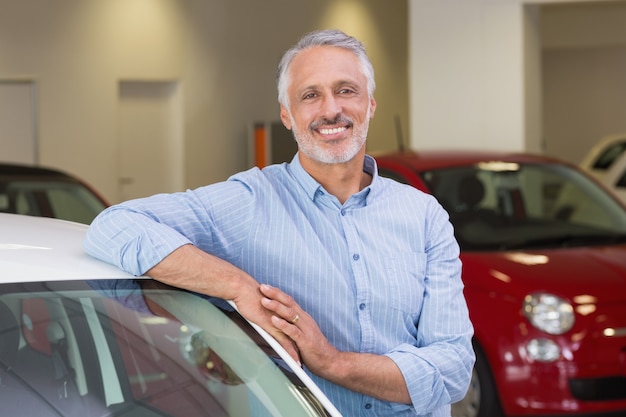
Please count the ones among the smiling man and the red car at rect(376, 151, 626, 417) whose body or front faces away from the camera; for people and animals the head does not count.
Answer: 0

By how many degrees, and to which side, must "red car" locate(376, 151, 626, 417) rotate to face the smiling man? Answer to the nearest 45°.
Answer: approximately 45° to its right

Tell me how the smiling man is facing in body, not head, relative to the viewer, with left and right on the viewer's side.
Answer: facing the viewer

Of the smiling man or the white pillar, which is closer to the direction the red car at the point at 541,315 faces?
the smiling man

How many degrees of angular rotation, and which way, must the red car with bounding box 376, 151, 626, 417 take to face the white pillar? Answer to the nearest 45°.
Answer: approximately 135° to its left

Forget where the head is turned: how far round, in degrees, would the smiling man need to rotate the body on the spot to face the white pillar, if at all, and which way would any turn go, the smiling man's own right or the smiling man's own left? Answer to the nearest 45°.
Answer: approximately 180°

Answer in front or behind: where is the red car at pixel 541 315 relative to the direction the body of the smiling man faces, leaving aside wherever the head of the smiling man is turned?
behind

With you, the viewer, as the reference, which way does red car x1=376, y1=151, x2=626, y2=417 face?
facing the viewer and to the right of the viewer
